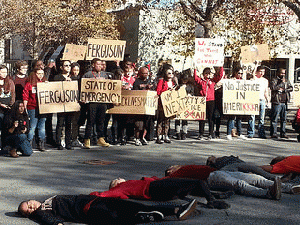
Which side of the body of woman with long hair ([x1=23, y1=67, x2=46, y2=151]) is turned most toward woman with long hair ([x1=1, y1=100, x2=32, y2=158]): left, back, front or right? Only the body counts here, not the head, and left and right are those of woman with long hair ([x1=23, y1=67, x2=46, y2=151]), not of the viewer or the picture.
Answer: right

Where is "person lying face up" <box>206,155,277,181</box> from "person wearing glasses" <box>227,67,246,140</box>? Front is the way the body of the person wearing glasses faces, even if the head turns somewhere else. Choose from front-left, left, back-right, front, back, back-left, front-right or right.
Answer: front

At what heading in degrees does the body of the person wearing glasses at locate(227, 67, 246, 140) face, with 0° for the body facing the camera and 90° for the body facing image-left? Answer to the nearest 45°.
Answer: approximately 0°

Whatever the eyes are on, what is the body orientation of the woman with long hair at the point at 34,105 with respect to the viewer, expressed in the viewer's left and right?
facing the viewer and to the right of the viewer

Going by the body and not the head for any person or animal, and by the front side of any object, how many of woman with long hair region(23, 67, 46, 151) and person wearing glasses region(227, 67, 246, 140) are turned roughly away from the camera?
0

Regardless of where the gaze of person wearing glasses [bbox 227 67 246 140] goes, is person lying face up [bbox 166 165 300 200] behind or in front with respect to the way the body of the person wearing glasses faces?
in front

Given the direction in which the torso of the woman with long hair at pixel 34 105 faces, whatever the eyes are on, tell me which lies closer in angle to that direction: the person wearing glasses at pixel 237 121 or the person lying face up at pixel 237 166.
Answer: the person lying face up

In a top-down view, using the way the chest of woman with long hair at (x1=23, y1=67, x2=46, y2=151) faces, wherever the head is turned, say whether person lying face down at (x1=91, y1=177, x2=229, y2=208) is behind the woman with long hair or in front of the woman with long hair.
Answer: in front

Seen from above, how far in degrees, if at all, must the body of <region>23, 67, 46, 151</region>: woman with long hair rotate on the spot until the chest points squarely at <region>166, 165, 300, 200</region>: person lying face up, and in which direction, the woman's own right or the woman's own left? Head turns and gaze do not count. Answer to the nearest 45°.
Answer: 0° — they already face them

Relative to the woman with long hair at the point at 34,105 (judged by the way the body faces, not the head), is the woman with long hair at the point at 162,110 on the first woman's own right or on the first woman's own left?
on the first woman's own left
